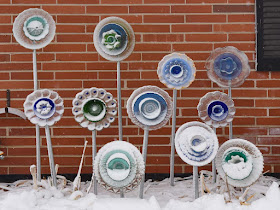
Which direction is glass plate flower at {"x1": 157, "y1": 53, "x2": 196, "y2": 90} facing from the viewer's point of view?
toward the camera

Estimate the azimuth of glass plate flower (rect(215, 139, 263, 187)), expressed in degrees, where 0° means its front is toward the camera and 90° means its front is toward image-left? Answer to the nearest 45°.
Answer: approximately 0°

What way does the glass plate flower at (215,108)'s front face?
toward the camera

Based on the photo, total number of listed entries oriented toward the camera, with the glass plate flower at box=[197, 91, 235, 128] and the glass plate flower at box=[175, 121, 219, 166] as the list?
2

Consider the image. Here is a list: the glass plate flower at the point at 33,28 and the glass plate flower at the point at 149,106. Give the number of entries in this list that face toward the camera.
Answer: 2

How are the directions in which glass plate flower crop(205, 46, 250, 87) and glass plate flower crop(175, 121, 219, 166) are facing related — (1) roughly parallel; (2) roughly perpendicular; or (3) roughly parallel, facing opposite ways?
roughly parallel

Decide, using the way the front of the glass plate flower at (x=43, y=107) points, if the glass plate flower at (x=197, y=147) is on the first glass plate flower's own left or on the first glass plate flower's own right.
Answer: on the first glass plate flower's own left

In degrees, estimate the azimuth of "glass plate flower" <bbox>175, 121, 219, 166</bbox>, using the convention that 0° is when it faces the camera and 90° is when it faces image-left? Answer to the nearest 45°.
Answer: approximately 0°
